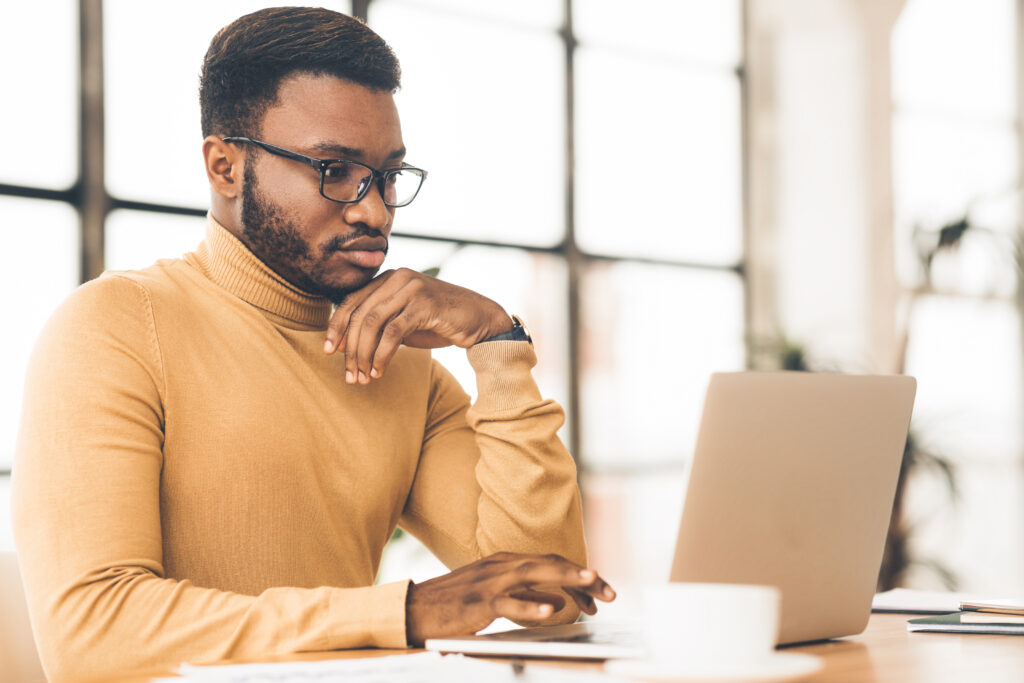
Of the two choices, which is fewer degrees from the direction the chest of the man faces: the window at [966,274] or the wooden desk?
the wooden desk

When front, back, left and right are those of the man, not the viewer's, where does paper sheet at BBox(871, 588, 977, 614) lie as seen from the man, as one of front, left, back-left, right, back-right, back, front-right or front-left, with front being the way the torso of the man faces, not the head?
front-left

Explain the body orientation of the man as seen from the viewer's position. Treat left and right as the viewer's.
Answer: facing the viewer and to the right of the viewer

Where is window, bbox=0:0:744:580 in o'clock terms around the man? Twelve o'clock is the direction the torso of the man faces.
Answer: The window is roughly at 8 o'clock from the man.

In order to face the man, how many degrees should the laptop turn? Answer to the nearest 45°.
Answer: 0° — it already faces them

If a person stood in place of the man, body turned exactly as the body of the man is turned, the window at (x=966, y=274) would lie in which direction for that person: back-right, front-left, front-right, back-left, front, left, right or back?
left

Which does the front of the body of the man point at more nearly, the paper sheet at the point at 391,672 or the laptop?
the laptop

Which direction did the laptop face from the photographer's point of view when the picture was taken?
facing away from the viewer and to the left of the viewer

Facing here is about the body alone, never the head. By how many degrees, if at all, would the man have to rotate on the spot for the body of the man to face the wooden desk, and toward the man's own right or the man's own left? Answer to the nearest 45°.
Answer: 0° — they already face it

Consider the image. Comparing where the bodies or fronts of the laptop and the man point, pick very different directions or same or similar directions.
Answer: very different directions

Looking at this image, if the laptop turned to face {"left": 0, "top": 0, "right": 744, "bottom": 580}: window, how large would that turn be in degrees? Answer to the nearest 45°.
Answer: approximately 45° to its right
